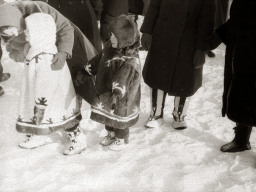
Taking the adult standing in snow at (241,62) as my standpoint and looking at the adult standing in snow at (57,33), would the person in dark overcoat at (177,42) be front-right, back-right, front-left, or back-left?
front-right

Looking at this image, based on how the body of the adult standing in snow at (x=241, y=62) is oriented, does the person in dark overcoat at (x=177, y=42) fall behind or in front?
in front

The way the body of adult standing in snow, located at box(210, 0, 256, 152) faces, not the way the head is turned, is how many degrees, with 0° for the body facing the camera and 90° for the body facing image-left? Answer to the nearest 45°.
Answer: approximately 90°

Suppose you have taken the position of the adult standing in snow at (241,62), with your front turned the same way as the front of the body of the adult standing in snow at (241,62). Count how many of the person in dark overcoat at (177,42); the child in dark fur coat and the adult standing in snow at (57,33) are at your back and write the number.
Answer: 0

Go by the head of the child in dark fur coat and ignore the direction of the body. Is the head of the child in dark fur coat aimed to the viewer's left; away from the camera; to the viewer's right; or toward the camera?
to the viewer's left

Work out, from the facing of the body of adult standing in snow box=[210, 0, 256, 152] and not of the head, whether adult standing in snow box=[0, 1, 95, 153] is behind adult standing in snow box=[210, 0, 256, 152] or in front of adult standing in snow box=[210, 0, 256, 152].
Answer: in front

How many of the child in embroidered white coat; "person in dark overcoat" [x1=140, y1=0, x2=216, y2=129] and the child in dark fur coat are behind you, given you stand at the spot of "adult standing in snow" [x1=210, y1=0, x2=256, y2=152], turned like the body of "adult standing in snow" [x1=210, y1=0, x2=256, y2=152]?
0

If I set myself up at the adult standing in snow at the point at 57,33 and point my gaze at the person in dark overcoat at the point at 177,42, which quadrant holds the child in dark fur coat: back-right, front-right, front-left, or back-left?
front-right
